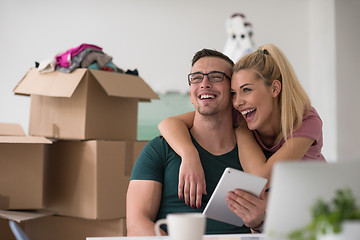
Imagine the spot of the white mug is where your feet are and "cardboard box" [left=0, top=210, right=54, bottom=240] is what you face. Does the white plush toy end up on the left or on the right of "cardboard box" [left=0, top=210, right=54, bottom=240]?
right

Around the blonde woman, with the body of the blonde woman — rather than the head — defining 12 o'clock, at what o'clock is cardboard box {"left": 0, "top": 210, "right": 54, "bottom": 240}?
The cardboard box is roughly at 2 o'clock from the blonde woman.

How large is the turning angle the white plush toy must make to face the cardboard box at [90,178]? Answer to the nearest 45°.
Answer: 0° — it already faces it

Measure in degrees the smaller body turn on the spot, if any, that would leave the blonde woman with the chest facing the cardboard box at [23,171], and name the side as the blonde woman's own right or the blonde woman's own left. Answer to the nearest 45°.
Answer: approximately 45° to the blonde woman's own right

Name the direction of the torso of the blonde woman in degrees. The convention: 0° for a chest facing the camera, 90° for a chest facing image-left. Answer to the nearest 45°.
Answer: approximately 45°

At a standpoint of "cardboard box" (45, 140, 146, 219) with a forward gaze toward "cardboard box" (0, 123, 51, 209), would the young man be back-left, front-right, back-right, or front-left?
back-left

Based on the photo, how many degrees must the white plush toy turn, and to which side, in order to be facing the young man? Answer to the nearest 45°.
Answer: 0° — it already faces them

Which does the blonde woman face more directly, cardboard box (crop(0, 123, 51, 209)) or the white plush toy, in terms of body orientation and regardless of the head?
the cardboard box

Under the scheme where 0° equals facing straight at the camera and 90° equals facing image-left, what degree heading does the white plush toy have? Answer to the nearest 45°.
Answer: approximately 0°

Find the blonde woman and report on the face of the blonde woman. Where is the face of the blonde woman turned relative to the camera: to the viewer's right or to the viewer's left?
to the viewer's left

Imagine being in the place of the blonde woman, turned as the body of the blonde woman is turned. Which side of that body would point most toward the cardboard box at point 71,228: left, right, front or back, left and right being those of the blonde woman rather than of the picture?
right

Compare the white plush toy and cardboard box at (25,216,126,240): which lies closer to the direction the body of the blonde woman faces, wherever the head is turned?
the cardboard box
